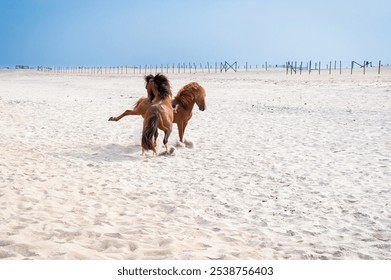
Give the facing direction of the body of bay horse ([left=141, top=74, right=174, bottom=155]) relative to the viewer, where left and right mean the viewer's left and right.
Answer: facing away from the viewer and to the right of the viewer

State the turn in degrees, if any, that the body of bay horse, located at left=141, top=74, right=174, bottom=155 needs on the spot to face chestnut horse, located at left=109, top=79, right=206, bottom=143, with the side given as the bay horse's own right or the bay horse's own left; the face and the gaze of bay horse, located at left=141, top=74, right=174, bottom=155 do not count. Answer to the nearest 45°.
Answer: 0° — it already faces it
